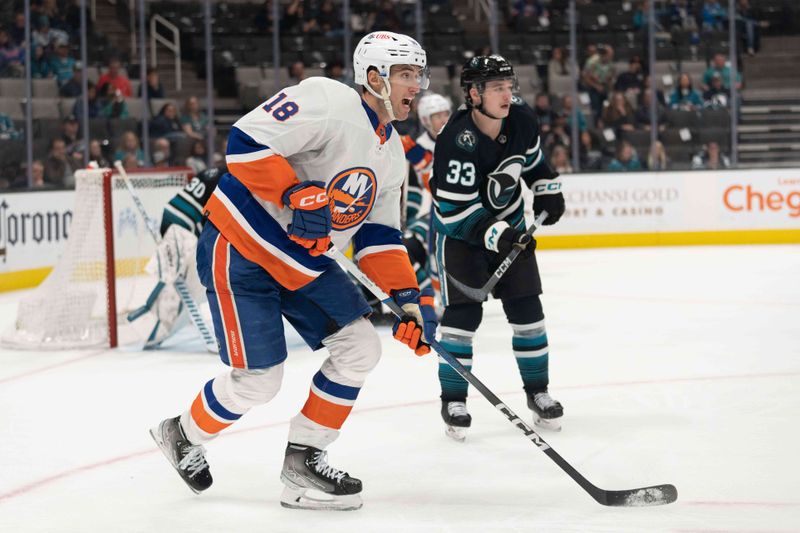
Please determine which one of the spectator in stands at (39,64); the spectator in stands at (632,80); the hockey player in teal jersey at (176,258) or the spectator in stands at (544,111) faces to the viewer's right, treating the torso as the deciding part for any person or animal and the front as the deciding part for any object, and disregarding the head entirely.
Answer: the hockey player in teal jersey

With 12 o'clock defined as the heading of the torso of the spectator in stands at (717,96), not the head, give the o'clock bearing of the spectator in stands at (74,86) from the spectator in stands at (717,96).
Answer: the spectator in stands at (74,86) is roughly at 2 o'clock from the spectator in stands at (717,96).

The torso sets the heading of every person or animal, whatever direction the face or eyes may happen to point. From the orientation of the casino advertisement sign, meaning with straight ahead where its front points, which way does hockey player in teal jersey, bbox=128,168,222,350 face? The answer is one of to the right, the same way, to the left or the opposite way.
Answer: to the left

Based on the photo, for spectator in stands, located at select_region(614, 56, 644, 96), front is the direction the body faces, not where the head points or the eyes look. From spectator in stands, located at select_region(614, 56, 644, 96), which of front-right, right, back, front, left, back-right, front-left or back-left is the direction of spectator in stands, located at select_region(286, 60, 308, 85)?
right

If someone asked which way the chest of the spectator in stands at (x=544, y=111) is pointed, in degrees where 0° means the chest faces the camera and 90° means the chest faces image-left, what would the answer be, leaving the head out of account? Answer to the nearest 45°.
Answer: approximately 0°
